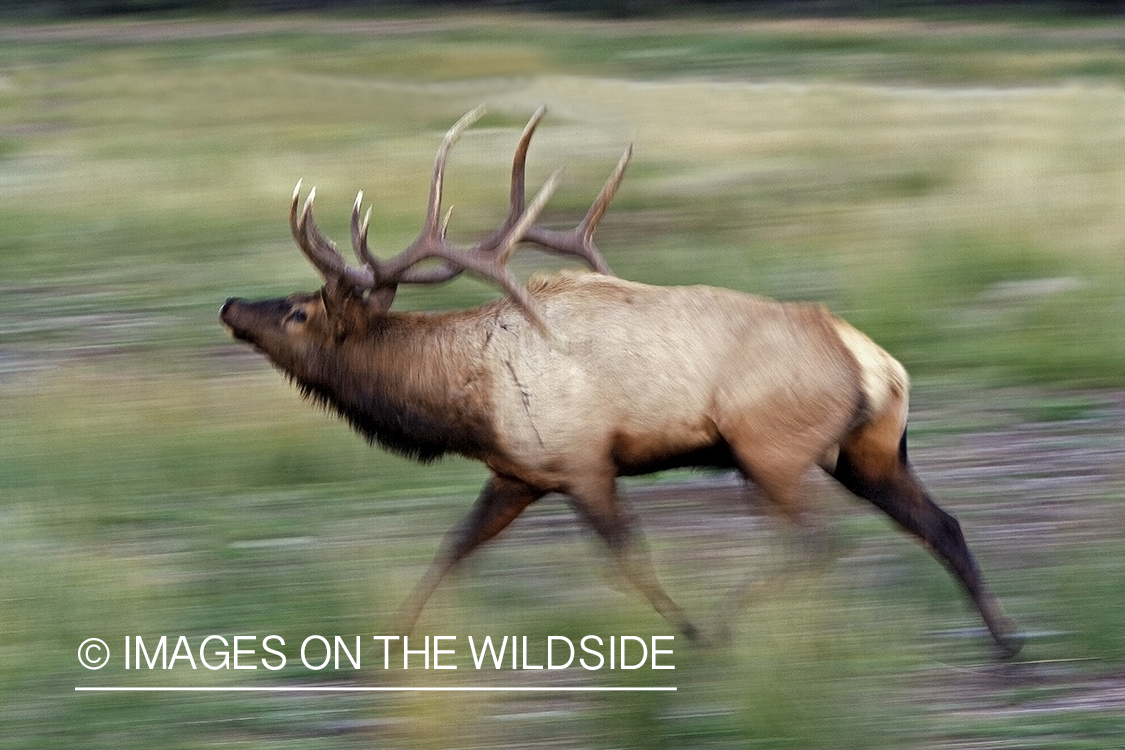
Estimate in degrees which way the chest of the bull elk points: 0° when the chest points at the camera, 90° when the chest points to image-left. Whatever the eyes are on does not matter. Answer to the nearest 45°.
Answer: approximately 90°
